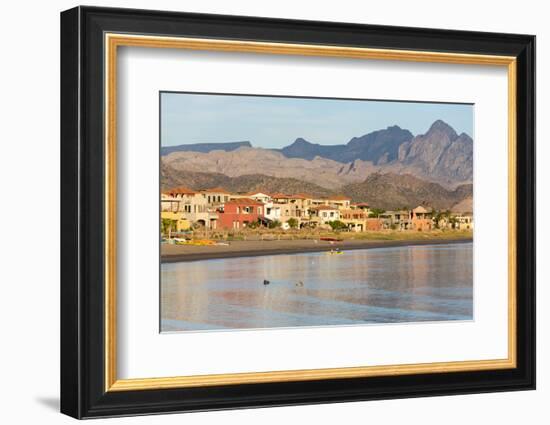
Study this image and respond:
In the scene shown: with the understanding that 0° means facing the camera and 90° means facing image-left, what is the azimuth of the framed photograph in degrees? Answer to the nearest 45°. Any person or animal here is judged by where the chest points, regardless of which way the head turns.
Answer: approximately 315°
